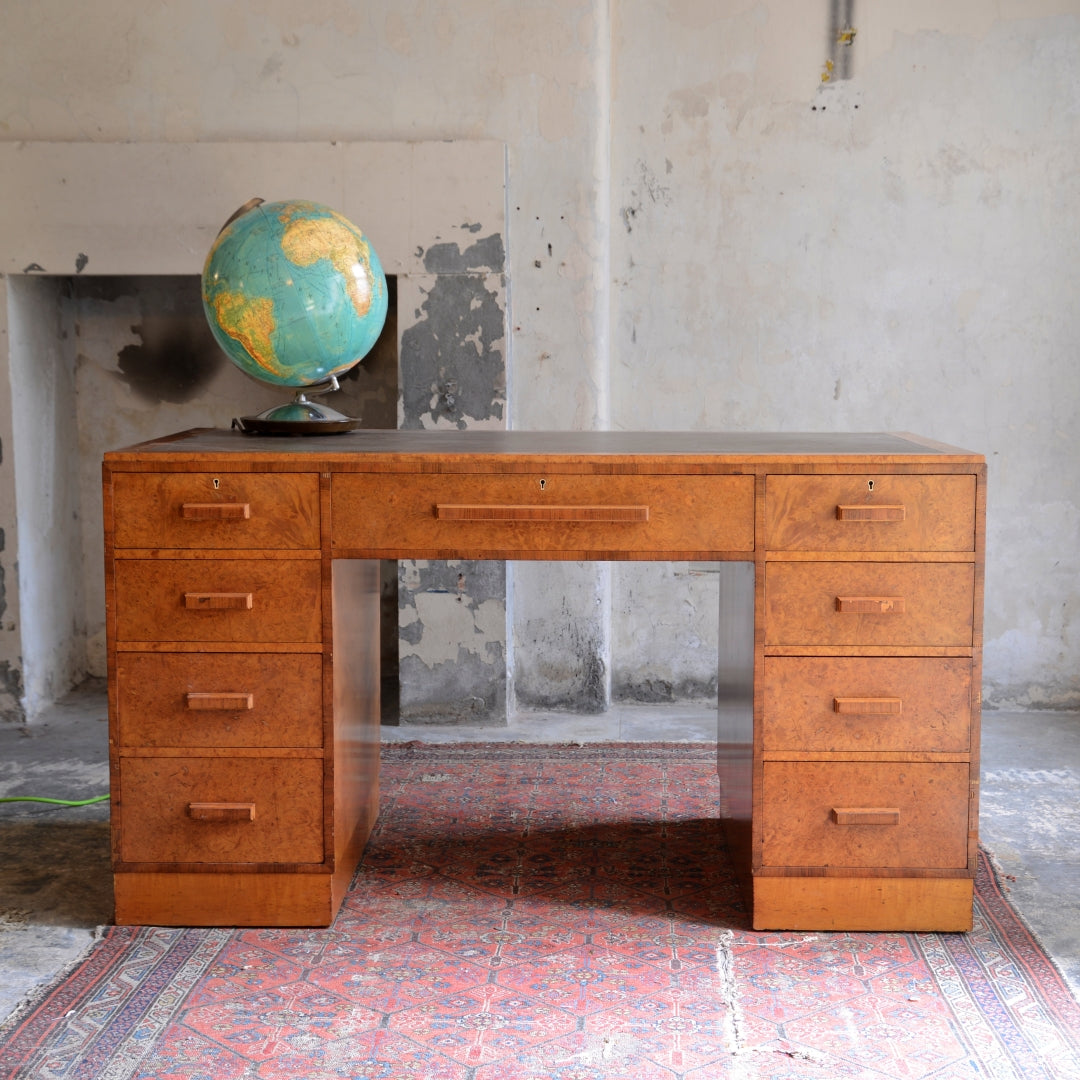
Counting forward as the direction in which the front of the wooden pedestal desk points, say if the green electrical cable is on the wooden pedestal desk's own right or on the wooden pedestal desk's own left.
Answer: on the wooden pedestal desk's own right

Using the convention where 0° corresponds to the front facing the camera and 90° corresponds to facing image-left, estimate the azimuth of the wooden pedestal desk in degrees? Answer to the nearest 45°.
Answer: approximately 0°
